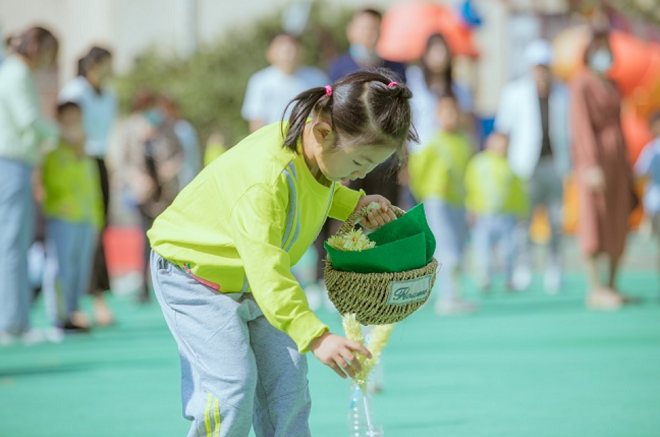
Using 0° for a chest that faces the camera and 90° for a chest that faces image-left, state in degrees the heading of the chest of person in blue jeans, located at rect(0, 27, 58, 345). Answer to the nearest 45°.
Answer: approximately 270°

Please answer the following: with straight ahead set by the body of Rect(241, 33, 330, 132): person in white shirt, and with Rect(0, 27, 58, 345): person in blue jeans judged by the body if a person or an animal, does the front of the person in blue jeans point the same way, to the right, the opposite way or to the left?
to the left

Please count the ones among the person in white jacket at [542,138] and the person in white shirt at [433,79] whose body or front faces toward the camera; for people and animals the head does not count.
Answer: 2

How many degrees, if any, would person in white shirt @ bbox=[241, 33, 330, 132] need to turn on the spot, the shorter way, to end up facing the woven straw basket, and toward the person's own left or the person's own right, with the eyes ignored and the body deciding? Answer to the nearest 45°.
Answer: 0° — they already face it

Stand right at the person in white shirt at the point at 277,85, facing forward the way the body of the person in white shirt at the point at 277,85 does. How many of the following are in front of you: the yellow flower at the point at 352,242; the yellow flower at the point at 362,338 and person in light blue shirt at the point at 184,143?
2

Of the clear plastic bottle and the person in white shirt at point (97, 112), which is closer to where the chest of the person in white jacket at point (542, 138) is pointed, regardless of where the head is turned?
the clear plastic bottle
